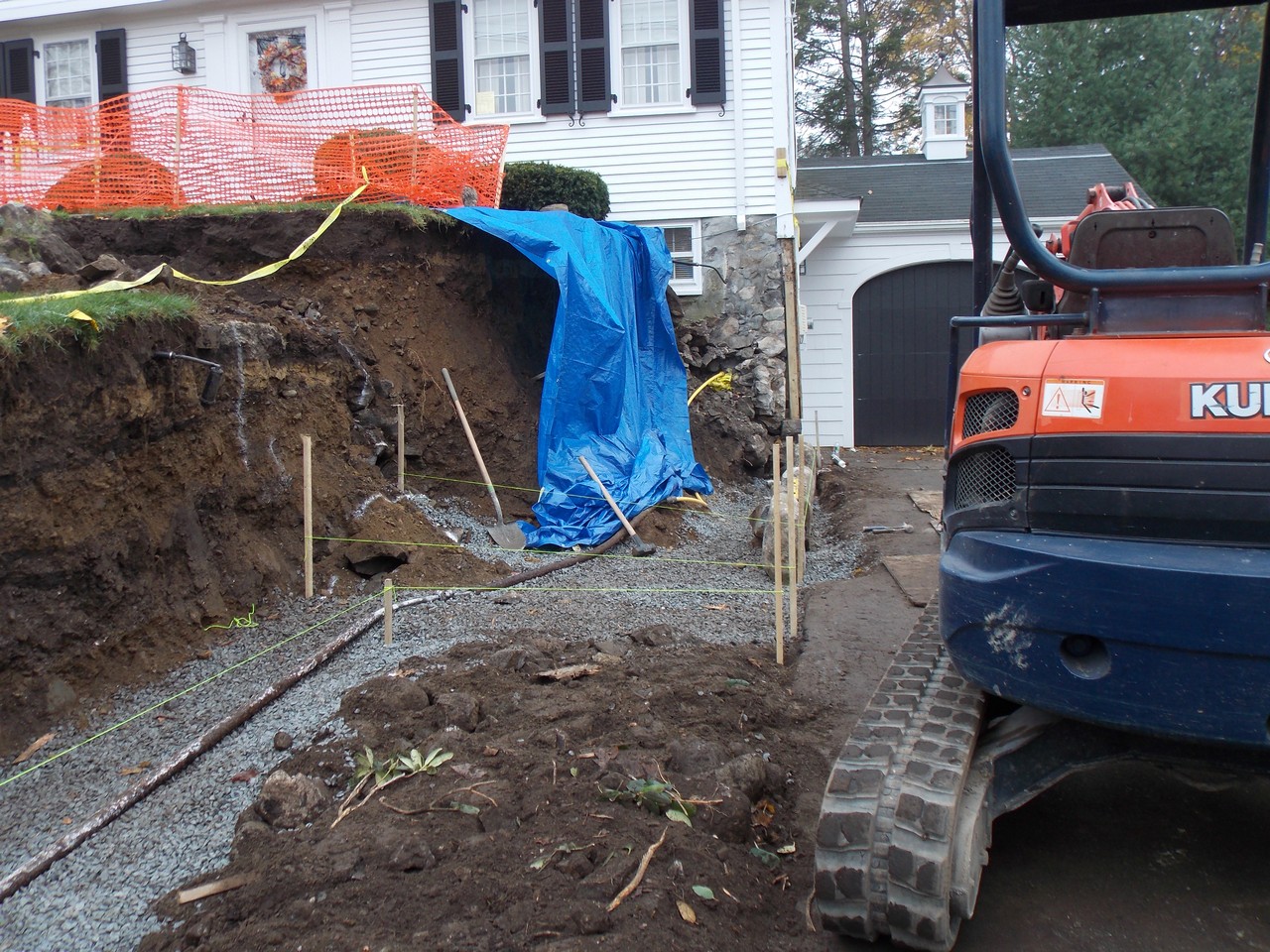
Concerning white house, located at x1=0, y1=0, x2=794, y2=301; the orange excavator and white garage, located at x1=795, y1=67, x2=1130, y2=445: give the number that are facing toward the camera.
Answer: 2

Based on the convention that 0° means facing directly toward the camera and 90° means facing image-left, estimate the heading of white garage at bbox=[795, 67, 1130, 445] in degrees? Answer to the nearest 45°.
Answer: approximately 0°

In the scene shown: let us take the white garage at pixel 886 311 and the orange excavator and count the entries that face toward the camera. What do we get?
1

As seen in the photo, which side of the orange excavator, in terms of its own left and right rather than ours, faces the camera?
back

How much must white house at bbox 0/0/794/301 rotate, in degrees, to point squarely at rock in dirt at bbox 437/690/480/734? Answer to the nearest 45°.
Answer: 0° — it already faces it

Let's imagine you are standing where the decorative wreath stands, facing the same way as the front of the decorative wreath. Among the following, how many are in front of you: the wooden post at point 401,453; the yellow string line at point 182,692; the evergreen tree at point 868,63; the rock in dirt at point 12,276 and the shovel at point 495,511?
4
